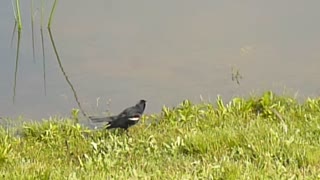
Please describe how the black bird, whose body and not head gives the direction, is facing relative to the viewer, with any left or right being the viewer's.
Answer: facing to the right of the viewer
